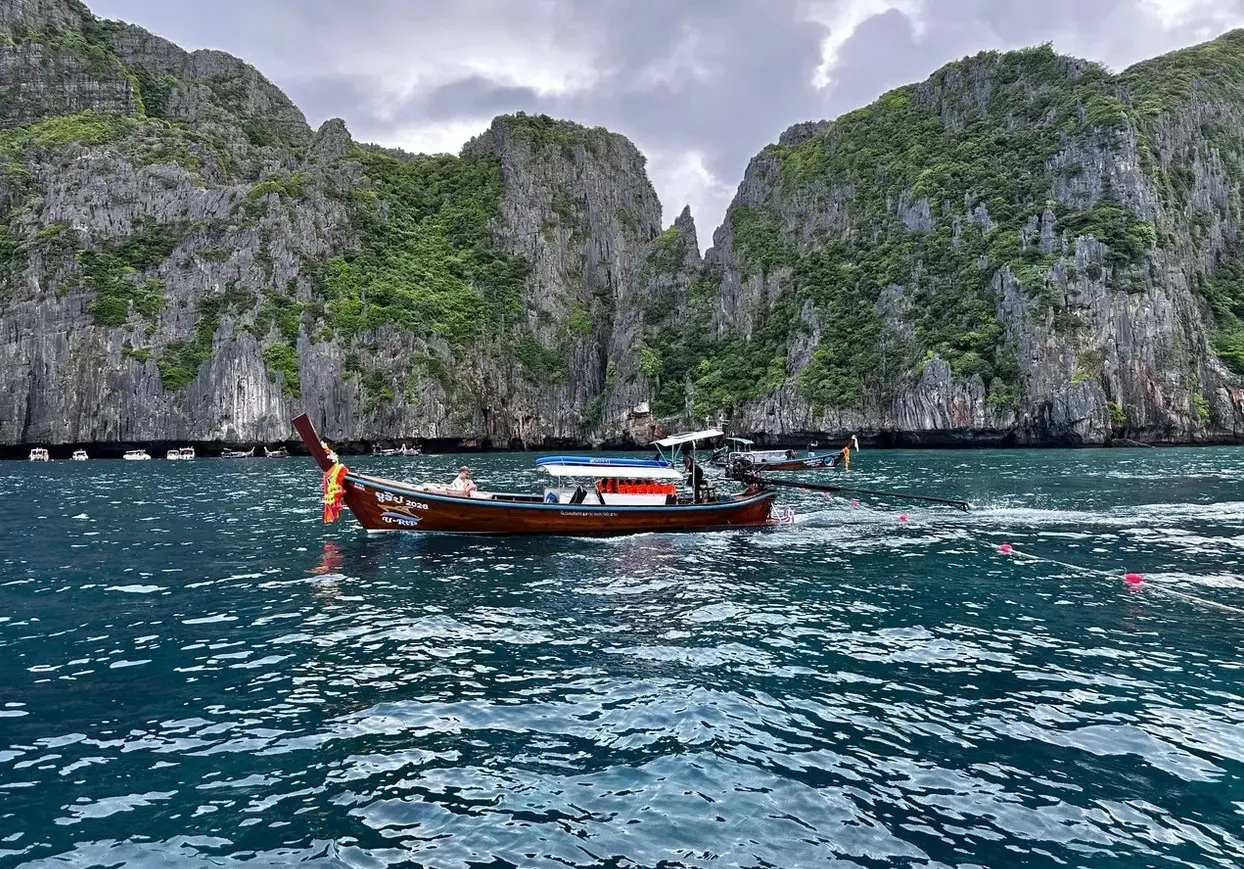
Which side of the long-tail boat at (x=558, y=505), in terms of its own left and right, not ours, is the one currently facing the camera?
left
